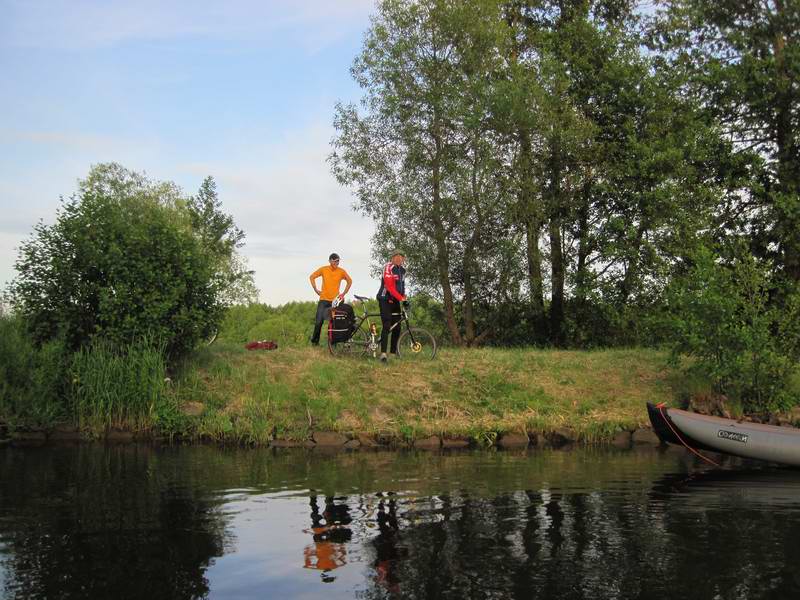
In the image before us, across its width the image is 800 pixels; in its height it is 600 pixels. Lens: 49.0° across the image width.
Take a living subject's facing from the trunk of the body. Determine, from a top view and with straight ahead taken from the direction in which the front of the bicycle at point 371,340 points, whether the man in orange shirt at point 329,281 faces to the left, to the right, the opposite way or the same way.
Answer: to the right

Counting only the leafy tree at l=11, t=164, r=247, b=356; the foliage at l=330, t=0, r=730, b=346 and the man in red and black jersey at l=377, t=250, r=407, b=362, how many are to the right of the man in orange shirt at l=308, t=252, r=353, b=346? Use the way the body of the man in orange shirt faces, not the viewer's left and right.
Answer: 1

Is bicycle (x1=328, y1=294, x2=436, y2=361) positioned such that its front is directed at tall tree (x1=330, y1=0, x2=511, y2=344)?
no

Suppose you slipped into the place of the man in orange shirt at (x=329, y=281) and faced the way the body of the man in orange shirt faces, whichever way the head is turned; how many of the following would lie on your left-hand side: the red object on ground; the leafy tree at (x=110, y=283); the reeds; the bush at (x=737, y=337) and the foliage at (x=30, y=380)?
1

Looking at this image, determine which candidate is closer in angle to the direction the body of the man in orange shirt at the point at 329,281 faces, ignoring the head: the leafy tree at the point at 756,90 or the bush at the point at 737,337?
the bush

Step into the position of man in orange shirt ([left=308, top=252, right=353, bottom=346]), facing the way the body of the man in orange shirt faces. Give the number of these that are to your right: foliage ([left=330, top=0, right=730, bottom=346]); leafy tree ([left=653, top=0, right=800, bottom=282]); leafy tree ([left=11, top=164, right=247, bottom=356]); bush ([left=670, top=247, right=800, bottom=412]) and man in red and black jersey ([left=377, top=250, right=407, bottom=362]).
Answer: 1

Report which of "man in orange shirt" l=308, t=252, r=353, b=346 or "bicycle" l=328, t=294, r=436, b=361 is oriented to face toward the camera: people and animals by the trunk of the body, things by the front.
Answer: the man in orange shirt

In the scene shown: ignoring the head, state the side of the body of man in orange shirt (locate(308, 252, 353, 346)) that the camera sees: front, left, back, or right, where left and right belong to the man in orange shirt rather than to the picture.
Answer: front

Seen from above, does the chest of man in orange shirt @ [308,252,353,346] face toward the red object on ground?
no

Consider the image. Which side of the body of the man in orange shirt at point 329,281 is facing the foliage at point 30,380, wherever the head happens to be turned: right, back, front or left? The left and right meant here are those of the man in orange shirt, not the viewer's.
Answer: right

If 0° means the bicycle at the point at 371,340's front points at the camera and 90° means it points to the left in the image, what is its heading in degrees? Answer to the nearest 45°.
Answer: approximately 270°

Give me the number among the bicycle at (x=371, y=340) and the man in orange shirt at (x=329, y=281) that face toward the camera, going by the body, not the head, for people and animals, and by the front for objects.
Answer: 1

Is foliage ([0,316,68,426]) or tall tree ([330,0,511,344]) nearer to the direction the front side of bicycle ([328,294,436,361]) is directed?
the tall tree

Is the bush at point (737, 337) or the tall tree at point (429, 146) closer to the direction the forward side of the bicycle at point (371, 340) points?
the bush

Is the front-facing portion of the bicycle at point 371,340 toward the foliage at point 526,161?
no
